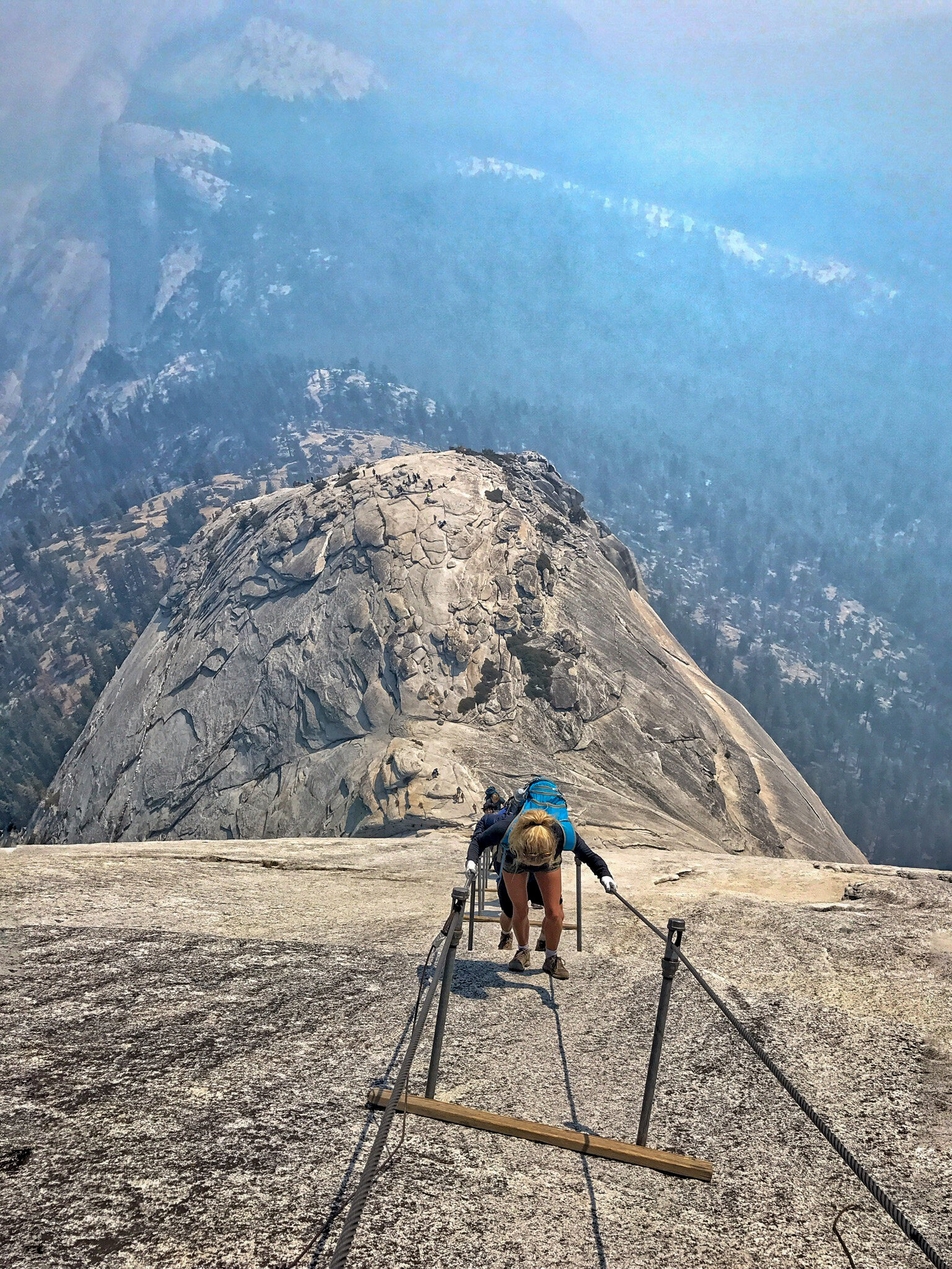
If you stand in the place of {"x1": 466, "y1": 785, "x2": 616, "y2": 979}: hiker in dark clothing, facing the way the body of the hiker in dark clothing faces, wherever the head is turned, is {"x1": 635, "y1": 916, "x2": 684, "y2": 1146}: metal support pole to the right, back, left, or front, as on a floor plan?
front

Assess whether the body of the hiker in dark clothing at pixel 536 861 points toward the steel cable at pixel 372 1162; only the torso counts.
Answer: yes

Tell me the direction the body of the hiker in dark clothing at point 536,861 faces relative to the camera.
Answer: toward the camera

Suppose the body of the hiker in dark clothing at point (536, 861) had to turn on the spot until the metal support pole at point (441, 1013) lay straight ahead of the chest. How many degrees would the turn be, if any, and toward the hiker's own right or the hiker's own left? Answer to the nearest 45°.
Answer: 0° — they already face it

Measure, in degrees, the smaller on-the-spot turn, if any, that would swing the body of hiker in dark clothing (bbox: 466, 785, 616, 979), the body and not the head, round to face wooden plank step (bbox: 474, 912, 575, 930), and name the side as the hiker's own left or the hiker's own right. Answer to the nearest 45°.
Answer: approximately 180°

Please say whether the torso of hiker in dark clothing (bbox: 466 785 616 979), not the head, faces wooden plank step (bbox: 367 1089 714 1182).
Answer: yes
